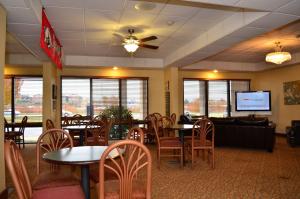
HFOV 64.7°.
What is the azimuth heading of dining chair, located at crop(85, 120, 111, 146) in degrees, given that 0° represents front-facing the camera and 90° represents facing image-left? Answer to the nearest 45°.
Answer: approximately 90°

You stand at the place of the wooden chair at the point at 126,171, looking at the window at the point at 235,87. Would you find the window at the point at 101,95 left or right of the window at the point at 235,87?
left

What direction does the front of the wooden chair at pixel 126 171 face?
away from the camera

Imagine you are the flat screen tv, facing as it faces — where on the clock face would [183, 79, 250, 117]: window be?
The window is roughly at 3 o'clock from the flat screen tv.

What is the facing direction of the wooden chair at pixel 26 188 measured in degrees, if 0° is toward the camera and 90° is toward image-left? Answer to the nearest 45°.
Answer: approximately 270°
